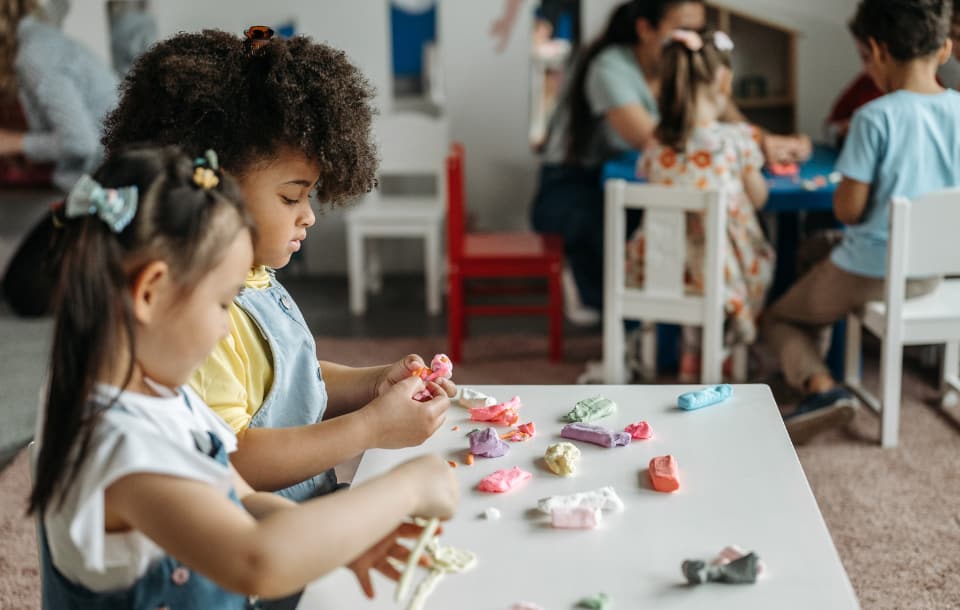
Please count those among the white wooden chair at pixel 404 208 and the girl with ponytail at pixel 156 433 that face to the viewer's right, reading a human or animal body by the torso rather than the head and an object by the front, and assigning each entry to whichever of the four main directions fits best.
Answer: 1

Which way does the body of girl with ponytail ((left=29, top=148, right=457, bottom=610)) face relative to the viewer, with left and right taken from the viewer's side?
facing to the right of the viewer

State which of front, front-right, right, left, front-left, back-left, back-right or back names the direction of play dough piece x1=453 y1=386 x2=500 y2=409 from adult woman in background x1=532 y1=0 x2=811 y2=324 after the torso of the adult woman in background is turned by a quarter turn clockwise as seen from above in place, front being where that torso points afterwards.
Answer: front

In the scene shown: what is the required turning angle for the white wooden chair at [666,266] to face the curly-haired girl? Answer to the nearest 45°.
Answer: approximately 180°

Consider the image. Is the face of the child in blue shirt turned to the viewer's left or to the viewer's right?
to the viewer's left

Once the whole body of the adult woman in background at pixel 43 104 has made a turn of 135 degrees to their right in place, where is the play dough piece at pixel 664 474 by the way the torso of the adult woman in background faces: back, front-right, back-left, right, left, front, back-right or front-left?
back-right

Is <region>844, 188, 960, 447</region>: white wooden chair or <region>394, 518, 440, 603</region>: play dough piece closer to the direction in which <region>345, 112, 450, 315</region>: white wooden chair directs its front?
the play dough piece

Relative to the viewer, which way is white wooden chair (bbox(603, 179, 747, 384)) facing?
away from the camera

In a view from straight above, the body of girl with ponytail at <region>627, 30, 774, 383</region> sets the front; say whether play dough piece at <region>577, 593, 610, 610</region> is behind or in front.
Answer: behind

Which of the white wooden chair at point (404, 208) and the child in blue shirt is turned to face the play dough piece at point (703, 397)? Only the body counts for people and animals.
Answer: the white wooden chair

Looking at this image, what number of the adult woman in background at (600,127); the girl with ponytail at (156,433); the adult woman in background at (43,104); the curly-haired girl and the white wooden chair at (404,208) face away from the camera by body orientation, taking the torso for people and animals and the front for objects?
0

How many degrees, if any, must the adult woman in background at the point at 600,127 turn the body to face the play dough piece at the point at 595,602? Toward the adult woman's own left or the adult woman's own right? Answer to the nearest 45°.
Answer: approximately 90° to the adult woman's own right

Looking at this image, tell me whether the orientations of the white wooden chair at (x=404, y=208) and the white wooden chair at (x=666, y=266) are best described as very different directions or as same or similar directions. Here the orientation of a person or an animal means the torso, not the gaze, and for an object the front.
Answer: very different directions

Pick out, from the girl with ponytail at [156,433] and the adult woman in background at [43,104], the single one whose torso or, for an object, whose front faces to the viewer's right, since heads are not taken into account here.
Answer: the girl with ponytail

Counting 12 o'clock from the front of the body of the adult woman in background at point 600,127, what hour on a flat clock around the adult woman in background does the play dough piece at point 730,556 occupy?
The play dough piece is roughly at 3 o'clock from the adult woman in background.

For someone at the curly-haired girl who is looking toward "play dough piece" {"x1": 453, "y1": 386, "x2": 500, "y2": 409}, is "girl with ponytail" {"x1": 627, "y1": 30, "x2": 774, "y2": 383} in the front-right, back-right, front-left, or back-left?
front-left

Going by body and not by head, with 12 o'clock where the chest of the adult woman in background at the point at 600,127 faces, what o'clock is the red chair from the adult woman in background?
The red chair is roughly at 4 o'clock from the adult woman in background.

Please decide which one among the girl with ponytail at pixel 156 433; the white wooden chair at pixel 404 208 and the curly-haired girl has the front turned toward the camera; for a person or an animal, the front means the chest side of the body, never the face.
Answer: the white wooden chair

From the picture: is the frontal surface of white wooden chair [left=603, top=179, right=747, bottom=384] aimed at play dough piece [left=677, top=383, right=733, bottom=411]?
no

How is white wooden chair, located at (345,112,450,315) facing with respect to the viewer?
toward the camera

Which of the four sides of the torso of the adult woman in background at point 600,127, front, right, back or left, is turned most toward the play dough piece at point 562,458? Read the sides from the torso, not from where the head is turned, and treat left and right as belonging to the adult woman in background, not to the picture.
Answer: right

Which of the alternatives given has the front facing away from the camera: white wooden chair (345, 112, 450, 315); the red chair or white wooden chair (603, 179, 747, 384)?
white wooden chair (603, 179, 747, 384)
